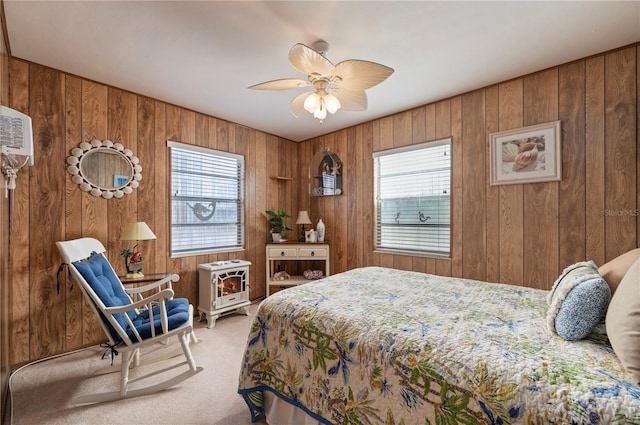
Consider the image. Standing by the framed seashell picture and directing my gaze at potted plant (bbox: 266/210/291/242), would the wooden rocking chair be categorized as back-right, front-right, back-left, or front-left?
front-left

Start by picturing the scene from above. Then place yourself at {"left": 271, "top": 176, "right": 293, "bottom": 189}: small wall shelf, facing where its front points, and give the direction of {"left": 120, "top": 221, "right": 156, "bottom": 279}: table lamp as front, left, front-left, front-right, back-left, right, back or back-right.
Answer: right

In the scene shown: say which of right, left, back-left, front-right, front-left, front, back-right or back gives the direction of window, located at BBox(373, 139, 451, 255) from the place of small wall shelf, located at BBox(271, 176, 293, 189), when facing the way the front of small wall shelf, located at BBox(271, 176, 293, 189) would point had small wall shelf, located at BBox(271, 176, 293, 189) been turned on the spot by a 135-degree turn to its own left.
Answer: back-right

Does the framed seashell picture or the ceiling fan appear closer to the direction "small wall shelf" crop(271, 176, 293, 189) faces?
the framed seashell picture

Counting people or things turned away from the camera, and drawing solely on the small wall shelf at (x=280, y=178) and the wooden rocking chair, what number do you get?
0

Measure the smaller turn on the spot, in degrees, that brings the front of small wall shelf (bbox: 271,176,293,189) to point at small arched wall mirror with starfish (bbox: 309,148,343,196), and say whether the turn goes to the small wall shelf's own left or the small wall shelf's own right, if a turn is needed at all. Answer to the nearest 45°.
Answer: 0° — it already faces it

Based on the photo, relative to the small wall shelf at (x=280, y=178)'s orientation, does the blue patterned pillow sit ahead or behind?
ahead

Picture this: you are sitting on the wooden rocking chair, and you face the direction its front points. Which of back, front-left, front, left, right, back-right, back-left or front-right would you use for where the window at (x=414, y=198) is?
front

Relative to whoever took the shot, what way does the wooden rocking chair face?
facing to the right of the viewer

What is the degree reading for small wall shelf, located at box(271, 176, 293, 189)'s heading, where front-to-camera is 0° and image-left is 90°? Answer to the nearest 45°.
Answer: approximately 315°

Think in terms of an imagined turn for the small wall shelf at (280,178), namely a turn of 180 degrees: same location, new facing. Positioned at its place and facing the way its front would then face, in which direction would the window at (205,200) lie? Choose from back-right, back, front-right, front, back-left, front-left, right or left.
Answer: left

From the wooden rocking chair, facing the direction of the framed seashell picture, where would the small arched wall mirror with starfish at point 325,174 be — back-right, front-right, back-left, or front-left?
front-left

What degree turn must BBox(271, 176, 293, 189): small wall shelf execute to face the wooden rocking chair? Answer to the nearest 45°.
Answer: approximately 90° to its right
